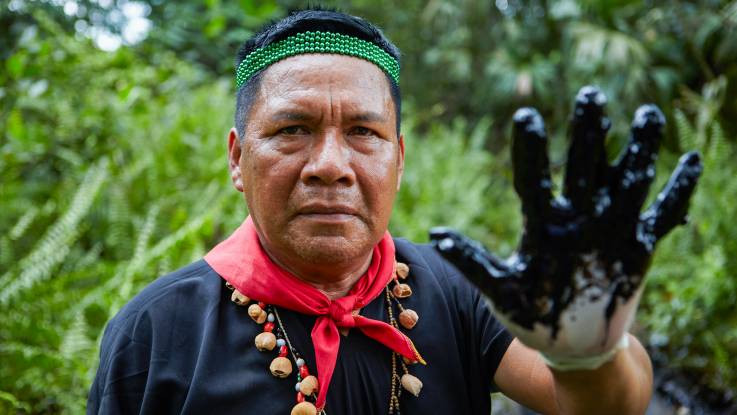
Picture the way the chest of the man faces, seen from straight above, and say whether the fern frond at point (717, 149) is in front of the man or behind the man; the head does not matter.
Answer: behind

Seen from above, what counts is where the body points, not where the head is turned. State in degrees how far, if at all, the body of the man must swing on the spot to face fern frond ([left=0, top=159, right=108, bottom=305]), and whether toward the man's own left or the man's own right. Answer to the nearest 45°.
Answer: approximately 135° to the man's own right

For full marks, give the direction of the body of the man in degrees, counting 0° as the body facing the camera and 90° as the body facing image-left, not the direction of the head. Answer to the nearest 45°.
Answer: approximately 0°
